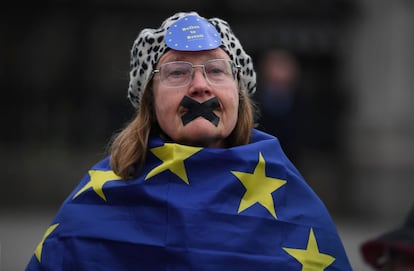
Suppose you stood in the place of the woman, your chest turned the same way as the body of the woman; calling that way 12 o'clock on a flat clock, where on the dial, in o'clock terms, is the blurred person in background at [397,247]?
The blurred person in background is roughly at 9 o'clock from the woman.

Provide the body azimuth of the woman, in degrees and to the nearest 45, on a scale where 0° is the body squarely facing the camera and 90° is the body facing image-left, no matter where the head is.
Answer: approximately 0°

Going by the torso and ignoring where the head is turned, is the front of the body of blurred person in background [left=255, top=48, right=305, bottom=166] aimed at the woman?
yes

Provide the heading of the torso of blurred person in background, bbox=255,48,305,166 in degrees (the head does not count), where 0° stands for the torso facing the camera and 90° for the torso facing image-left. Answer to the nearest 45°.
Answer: approximately 0°

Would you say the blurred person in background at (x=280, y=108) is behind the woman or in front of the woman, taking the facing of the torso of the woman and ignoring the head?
behind

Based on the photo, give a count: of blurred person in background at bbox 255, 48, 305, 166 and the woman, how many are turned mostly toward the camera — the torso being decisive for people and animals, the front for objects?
2

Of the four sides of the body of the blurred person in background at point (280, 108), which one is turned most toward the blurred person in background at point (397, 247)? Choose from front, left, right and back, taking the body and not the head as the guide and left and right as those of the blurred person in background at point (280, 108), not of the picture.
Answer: front
